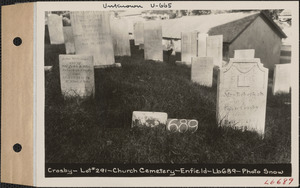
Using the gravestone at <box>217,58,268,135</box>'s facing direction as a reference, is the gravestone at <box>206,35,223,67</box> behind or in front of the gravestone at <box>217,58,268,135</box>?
behind

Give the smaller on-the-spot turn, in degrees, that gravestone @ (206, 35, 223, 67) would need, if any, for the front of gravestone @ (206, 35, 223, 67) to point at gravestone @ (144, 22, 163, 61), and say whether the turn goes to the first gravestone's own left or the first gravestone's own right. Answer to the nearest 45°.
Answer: approximately 90° to the first gravestone's own right

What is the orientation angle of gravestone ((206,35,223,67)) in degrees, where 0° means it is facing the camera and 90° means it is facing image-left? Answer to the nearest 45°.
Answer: approximately 0°

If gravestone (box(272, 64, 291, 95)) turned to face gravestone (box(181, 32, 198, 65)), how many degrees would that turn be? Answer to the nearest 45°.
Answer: approximately 90° to its right

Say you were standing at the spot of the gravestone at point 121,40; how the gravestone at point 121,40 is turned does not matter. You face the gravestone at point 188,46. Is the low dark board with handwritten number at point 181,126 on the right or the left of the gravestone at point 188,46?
right

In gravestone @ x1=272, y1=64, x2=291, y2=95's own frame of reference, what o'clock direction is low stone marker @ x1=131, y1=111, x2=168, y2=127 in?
The low stone marker is roughly at 2 o'clock from the gravestone.

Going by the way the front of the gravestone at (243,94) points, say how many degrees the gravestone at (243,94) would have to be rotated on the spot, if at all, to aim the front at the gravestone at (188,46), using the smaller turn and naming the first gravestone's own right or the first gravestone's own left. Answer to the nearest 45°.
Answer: approximately 135° to the first gravestone's own right
